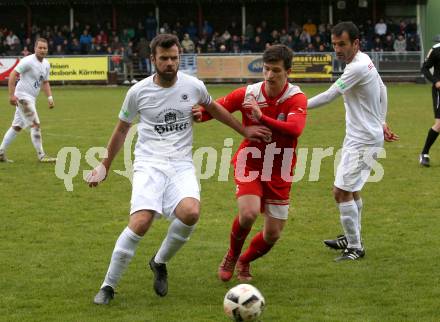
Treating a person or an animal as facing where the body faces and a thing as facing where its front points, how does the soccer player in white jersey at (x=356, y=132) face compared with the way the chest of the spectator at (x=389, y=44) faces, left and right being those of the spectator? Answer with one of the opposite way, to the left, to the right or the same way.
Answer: to the right

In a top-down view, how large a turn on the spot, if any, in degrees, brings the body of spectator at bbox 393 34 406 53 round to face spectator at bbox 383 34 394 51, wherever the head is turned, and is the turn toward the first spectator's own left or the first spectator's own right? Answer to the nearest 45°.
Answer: approximately 135° to the first spectator's own right

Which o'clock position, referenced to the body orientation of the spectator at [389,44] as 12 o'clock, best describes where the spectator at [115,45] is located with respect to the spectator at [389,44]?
the spectator at [115,45] is roughly at 3 o'clock from the spectator at [389,44].

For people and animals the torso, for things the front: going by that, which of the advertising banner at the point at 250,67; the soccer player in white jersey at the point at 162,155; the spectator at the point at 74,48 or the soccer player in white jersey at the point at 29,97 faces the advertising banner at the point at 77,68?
the spectator

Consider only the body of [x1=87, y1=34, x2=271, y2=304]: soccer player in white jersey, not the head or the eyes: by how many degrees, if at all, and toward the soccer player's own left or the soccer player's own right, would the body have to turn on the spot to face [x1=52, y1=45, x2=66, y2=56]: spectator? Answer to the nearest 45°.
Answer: approximately 180°

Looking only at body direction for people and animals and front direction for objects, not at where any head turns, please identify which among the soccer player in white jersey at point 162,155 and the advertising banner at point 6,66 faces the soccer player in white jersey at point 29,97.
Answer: the advertising banner

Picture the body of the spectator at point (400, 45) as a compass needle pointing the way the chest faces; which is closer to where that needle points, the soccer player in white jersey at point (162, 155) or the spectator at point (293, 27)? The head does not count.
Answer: the soccer player in white jersey

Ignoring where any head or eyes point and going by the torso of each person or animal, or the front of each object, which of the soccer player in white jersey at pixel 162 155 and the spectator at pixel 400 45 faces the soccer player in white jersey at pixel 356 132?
the spectator

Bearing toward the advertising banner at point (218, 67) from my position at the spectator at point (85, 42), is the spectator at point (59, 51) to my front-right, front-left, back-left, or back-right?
back-right

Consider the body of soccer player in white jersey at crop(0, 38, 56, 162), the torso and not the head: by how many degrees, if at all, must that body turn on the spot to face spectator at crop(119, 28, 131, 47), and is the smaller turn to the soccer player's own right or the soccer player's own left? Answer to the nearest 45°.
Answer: approximately 135° to the soccer player's own left

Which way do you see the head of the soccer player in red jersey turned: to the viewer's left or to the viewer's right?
to the viewer's left

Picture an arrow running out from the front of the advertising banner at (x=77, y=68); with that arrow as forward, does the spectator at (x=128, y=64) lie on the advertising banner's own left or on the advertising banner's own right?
on the advertising banner's own left
